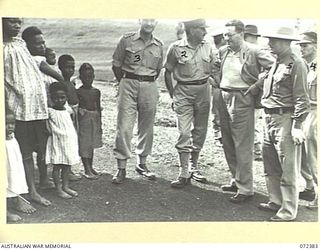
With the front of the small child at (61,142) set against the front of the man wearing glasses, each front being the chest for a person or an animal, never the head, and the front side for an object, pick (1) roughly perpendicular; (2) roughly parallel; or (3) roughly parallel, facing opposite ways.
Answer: roughly perpendicular

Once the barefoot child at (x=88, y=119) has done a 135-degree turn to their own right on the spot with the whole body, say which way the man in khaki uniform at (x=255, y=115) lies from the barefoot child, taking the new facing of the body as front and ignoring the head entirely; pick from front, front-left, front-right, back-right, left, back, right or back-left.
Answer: back

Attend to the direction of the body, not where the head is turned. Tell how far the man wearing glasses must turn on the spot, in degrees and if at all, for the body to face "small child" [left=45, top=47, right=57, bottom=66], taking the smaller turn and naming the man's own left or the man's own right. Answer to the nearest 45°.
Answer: approximately 45° to the man's own right

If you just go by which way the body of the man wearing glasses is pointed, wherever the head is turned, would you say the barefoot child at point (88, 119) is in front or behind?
in front

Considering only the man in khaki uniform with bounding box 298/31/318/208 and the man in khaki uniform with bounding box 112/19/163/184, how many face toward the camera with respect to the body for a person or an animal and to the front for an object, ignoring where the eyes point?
1

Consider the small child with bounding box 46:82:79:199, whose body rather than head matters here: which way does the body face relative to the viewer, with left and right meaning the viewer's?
facing the viewer and to the right of the viewer

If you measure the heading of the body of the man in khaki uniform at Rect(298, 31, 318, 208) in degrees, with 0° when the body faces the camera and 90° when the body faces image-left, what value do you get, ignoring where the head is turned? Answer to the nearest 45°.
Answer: approximately 90°

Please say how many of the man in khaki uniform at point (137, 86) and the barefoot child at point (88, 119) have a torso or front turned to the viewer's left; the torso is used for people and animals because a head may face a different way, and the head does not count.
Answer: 0

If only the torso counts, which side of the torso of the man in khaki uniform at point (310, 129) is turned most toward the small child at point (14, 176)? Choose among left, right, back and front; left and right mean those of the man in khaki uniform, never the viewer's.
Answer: front

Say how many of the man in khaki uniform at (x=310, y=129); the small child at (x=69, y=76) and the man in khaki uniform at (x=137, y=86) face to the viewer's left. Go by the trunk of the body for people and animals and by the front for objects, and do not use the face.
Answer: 1
